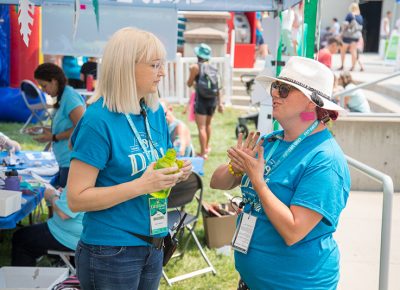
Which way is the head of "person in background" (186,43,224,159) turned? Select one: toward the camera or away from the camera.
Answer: away from the camera

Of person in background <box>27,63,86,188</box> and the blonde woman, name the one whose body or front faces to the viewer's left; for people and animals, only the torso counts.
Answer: the person in background

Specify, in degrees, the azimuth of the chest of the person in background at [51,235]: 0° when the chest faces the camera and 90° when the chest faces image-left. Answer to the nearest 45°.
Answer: approximately 90°

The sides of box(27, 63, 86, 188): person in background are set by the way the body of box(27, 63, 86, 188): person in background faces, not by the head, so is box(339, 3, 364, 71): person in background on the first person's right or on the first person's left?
on the first person's right

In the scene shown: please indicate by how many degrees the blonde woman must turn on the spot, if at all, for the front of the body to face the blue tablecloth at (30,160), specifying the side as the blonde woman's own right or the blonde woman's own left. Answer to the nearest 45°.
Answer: approximately 135° to the blonde woman's own left

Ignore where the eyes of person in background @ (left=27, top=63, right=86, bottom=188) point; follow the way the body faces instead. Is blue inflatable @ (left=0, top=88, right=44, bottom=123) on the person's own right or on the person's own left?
on the person's own right

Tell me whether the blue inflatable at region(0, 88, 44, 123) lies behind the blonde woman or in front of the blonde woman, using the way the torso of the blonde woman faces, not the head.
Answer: behind

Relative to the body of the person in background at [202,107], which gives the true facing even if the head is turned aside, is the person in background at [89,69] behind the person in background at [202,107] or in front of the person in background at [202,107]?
in front

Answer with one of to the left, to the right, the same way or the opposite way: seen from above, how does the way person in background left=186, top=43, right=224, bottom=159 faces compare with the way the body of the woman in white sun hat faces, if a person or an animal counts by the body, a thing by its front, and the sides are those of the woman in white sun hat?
to the right

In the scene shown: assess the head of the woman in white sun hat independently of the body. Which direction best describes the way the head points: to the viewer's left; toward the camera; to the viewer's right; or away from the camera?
to the viewer's left

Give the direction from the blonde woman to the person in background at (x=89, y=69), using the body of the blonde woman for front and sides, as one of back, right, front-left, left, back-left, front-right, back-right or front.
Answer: back-left

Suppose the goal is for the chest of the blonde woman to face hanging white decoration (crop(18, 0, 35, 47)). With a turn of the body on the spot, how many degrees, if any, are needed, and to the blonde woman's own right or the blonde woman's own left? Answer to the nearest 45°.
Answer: approximately 180°
